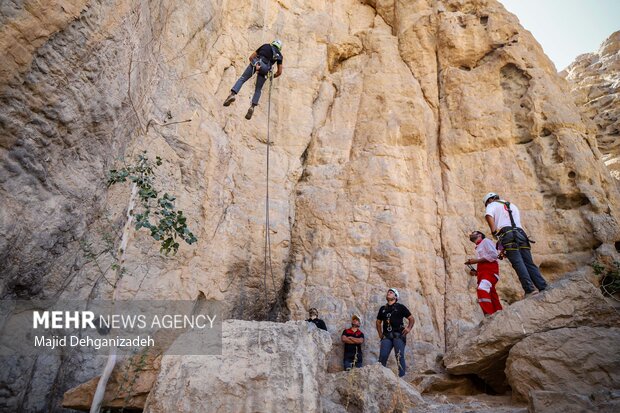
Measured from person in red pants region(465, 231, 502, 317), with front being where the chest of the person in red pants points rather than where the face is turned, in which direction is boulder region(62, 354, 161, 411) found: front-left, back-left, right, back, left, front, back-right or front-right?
front-left

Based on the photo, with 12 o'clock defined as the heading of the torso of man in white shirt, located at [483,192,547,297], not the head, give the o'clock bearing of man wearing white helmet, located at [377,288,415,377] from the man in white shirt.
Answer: The man wearing white helmet is roughly at 11 o'clock from the man in white shirt.

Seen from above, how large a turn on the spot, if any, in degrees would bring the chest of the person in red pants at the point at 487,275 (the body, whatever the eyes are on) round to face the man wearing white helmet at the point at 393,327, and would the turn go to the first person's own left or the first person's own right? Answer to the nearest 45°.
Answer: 0° — they already face them

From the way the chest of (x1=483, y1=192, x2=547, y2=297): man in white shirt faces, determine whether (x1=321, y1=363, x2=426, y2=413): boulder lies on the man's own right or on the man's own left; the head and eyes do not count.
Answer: on the man's own left

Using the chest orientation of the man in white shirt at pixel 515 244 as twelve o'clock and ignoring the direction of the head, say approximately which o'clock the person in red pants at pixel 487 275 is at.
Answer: The person in red pants is roughly at 12 o'clock from the man in white shirt.

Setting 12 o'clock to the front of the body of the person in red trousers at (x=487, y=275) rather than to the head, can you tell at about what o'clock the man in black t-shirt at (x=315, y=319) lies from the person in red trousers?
The man in black t-shirt is roughly at 12 o'clock from the person in red trousers.

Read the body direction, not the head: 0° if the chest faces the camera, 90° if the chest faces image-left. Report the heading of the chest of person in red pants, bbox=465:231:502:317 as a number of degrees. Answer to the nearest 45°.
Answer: approximately 90°

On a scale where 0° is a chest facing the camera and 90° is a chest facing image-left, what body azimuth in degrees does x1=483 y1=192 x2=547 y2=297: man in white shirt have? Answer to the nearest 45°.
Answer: approximately 135°

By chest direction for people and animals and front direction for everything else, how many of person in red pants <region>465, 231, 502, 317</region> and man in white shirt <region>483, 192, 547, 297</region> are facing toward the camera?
0

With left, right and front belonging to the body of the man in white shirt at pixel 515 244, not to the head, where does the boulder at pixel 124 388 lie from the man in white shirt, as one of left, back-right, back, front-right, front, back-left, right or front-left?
left

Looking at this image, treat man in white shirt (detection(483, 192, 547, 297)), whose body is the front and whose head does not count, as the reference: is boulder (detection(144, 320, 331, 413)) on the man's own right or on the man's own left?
on the man's own left

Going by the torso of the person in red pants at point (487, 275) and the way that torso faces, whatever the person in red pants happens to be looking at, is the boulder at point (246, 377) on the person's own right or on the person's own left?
on the person's own left
